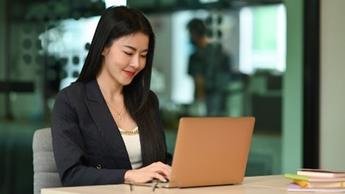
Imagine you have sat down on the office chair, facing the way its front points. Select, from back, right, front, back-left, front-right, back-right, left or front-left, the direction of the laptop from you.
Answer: front

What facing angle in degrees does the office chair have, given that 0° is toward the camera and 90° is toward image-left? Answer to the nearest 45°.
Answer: approximately 315°

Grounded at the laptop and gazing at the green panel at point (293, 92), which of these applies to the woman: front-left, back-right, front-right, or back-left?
front-left

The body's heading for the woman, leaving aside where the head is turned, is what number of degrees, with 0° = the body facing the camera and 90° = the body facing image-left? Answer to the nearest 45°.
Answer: approximately 315°

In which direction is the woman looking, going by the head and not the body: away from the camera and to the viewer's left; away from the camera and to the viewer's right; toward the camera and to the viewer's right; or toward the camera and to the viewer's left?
toward the camera and to the viewer's right

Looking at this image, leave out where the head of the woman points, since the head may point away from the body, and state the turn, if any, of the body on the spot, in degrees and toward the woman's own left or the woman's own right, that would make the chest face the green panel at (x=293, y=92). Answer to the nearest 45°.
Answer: approximately 90° to the woman's own left

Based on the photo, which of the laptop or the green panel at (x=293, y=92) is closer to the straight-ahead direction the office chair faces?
the laptop

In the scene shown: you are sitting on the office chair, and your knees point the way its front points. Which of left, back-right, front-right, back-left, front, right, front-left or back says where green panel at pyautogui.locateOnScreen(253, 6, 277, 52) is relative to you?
left

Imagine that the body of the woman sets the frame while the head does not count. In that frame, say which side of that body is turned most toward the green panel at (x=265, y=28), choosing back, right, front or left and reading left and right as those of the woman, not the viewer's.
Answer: left

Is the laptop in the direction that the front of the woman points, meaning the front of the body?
yes

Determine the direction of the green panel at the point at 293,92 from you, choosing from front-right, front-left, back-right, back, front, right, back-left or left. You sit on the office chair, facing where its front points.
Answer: left
